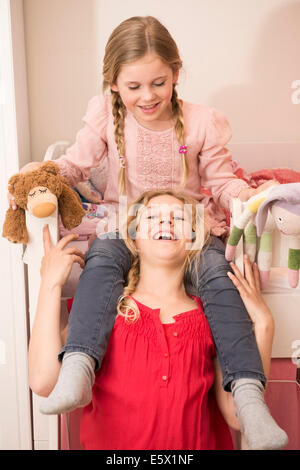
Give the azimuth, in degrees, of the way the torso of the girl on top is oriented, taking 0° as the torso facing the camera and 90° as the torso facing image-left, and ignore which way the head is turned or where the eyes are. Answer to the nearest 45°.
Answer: approximately 0°
